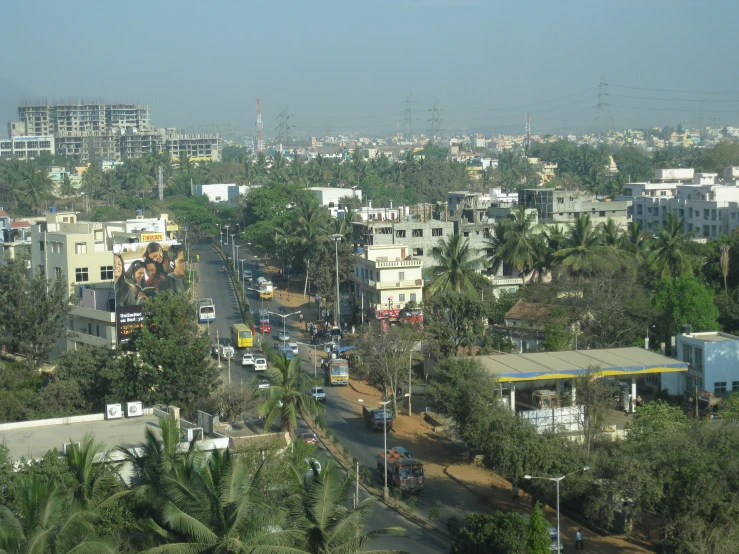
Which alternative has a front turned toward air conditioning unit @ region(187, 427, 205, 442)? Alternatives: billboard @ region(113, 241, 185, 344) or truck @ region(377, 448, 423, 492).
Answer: the billboard

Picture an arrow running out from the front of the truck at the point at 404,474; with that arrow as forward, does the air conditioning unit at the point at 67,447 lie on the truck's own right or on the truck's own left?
on the truck's own right

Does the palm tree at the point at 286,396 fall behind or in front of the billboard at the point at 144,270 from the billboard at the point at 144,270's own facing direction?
in front

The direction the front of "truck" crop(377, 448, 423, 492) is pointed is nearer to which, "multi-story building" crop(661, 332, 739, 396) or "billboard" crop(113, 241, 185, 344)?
the multi-story building

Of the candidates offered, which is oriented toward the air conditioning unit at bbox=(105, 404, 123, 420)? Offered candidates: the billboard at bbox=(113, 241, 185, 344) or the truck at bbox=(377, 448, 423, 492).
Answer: the billboard

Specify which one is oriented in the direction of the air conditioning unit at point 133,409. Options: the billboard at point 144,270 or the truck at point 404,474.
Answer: the billboard

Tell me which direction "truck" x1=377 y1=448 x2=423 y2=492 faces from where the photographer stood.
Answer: facing the viewer and to the right of the viewer

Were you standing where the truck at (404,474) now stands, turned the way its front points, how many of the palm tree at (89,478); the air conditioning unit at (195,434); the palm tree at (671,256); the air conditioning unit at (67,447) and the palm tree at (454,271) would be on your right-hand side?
3

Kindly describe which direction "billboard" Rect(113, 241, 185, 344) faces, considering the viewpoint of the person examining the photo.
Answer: facing the viewer

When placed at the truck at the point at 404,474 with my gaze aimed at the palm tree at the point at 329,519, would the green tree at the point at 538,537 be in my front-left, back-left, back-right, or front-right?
front-left

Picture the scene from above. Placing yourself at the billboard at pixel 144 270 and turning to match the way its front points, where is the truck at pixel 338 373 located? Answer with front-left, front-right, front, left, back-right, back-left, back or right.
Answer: front-left

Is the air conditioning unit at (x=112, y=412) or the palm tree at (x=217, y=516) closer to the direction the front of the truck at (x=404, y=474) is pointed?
the palm tree

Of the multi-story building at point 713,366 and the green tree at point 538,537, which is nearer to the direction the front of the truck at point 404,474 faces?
the green tree

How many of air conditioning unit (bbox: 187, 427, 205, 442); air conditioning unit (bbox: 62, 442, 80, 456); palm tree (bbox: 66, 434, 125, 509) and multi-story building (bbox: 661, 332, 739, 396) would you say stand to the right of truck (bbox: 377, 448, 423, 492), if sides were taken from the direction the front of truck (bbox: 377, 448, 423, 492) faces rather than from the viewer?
3
